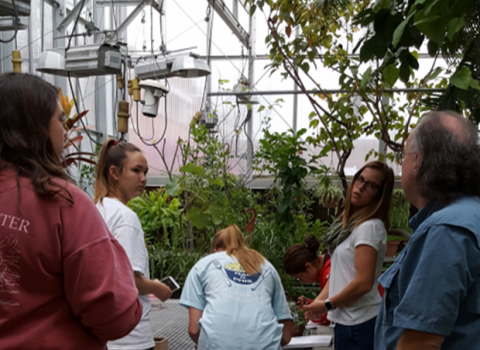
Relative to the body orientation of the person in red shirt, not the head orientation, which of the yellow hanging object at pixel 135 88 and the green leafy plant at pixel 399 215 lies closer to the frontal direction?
the yellow hanging object

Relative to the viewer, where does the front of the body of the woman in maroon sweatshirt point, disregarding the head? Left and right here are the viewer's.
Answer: facing away from the viewer and to the right of the viewer

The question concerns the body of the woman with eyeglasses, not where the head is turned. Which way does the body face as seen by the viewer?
to the viewer's left

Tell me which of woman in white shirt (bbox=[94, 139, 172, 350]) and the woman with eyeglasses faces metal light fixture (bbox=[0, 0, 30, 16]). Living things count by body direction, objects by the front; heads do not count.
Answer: the woman with eyeglasses

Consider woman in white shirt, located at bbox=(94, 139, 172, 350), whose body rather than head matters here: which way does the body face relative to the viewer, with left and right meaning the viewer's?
facing to the right of the viewer

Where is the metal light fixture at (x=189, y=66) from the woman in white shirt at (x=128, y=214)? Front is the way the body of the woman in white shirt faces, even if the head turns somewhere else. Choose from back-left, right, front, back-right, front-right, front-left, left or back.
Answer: left

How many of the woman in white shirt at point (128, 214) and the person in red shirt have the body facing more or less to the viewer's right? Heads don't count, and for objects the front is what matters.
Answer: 1

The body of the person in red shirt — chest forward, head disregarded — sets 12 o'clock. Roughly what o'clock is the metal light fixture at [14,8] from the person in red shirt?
The metal light fixture is roughly at 11 o'clock from the person in red shirt.

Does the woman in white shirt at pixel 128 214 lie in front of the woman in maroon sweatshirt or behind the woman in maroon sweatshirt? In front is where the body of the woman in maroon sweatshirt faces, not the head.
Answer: in front

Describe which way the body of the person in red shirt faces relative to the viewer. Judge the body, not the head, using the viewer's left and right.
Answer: facing to the left of the viewer

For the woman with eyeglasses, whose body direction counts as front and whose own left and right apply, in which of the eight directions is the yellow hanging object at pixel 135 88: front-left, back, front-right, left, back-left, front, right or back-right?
front-right

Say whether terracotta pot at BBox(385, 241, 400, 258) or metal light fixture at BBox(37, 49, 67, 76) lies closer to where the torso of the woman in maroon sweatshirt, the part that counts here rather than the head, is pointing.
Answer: the terracotta pot

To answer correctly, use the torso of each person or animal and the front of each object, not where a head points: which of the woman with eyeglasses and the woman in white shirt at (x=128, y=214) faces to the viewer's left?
the woman with eyeglasses

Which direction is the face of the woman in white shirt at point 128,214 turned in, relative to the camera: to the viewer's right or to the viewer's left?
to the viewer's right

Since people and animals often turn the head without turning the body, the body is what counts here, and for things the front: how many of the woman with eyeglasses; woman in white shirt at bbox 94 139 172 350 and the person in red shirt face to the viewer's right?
1

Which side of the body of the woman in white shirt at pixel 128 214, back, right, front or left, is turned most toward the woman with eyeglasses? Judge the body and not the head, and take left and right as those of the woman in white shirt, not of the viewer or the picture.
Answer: front
